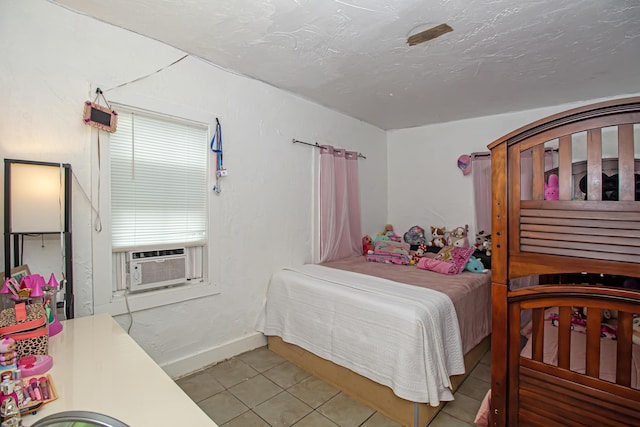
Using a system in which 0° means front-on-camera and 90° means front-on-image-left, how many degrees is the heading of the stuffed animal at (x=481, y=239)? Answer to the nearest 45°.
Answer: approximately 45°

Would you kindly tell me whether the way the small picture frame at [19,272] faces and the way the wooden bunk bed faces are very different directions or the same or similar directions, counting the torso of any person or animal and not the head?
very different directions

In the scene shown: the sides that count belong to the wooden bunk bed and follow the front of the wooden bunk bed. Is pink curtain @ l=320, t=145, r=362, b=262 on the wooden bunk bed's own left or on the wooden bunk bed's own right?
on the wooden bunk bed's own right

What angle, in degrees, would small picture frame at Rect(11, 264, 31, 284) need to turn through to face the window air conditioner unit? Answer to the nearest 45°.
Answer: approximately 90° to its left

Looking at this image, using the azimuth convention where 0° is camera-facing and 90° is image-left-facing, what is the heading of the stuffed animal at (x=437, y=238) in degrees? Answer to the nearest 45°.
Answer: approximately 45°

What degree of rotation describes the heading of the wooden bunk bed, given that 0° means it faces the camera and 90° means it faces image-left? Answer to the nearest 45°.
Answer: approximately 45°

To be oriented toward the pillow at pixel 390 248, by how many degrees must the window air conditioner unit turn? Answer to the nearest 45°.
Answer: approximately 45° to its left

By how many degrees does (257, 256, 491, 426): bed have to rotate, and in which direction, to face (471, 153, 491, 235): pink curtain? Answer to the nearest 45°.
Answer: approximately 180°

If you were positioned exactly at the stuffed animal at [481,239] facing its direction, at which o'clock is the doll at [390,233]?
the doll at [390,233] is roughly at 2 o'clock from the stuffed animal at [481,239].

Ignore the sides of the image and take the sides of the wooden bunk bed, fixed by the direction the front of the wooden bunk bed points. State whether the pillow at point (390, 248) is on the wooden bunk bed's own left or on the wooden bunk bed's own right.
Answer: on the wooden bunk bed's own right

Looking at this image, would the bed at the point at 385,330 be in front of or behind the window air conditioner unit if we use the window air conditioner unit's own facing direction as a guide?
in front

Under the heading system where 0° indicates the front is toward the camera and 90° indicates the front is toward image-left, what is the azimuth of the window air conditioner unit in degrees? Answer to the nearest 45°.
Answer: approximately 315°
